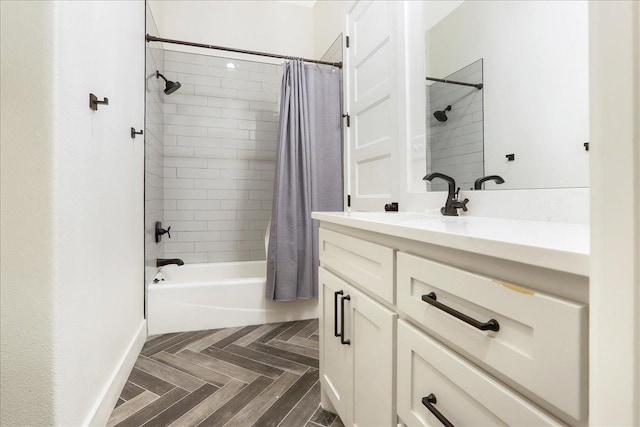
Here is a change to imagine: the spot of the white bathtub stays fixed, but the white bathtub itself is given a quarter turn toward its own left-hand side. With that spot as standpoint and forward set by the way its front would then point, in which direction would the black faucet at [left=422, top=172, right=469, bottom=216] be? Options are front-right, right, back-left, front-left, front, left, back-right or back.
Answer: front-right

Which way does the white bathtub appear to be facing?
toward the camera

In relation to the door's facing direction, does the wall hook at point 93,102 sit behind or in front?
in front

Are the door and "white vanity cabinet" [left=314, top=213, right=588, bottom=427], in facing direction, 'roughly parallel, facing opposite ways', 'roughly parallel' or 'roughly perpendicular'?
roughly parallel

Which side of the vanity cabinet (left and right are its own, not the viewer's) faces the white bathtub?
right

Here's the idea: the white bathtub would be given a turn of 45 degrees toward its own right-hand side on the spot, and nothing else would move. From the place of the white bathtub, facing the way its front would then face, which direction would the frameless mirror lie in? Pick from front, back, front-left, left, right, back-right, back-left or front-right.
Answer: left

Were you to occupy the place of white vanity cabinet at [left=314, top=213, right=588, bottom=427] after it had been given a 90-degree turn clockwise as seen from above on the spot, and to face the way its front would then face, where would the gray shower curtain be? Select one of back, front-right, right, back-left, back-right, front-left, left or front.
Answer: front

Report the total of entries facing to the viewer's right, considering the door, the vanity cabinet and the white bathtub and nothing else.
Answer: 0

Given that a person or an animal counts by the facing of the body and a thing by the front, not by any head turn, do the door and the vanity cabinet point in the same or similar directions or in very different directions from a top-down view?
same or similar directions

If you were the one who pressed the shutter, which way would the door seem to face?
facing the viewer and to the left of the viewer

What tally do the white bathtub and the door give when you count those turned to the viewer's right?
0

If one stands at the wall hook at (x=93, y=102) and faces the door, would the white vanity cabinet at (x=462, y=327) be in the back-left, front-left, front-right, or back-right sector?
front-right
